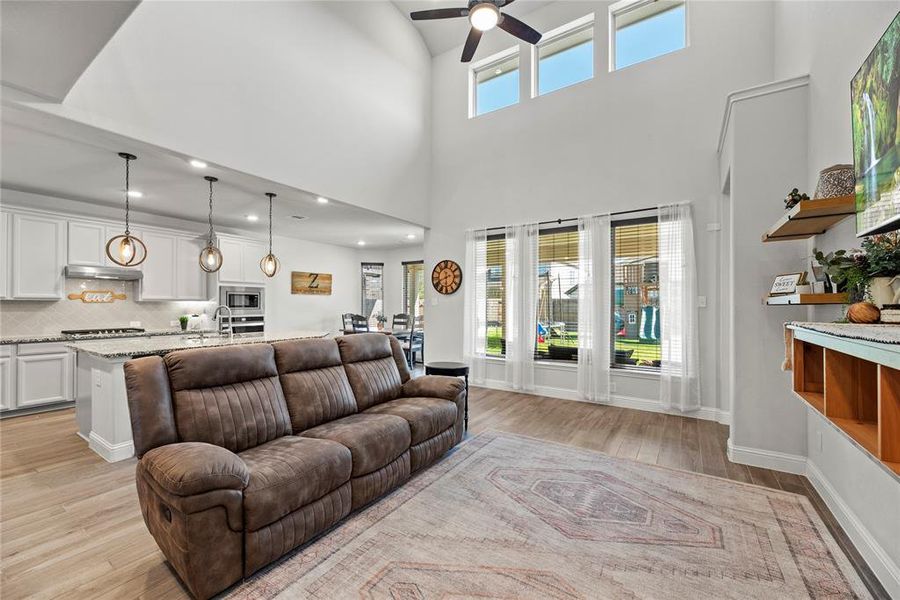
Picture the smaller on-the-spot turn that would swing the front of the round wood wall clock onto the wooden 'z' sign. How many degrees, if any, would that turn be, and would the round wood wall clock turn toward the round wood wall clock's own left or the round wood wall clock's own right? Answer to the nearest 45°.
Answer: approximately 90° to the round wood wall clock's own right

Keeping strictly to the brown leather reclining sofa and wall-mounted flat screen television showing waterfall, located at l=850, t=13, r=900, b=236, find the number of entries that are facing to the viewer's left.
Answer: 1

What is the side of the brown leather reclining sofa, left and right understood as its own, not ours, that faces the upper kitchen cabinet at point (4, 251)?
back

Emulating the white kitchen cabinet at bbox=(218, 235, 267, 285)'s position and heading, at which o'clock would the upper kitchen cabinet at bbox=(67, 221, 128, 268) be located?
The upper kitchen cabinet is roughly at 4 o'clock from the white kitchen cabinet.

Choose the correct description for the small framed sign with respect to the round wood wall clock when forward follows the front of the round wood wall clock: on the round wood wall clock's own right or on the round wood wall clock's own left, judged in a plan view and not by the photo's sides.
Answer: on the round wood wall clock's own left

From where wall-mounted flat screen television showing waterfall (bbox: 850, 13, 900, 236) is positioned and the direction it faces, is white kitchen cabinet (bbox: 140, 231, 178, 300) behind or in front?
in front

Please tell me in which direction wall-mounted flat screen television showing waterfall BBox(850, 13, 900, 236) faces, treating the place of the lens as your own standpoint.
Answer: facing to the left of the viewer

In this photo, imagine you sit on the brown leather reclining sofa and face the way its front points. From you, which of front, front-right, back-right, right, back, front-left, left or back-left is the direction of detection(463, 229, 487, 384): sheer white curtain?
left

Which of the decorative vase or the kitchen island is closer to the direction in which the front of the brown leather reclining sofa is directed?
the decorative vase

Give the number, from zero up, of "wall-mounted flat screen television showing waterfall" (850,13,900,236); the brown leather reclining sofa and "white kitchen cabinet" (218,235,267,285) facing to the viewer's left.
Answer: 1

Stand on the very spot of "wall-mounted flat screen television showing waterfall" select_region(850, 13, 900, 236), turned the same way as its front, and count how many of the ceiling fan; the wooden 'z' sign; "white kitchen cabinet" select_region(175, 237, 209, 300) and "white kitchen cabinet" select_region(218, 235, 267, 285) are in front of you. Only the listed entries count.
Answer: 4
